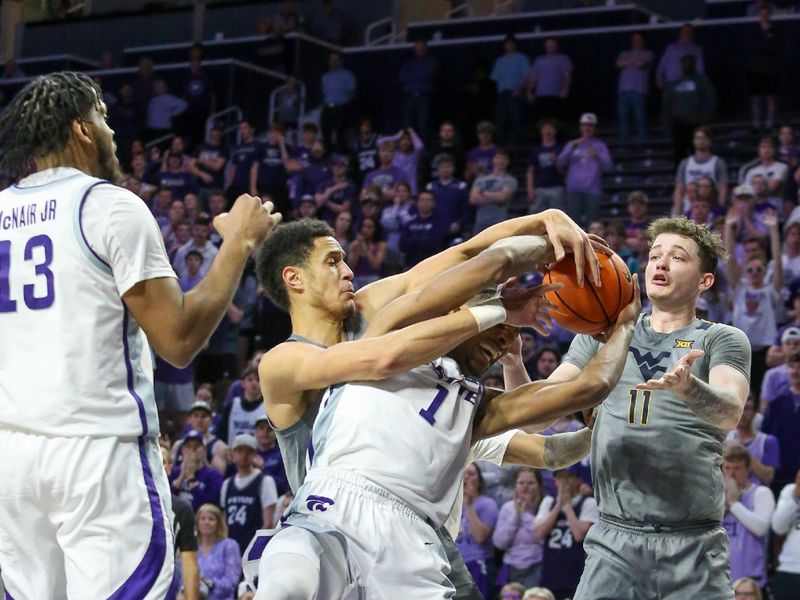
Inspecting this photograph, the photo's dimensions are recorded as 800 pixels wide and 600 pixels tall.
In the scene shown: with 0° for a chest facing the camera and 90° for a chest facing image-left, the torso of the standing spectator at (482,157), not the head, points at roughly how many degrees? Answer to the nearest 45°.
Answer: approximately 0°

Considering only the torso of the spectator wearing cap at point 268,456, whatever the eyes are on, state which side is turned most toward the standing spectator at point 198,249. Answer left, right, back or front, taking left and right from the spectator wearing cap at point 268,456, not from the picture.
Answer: back

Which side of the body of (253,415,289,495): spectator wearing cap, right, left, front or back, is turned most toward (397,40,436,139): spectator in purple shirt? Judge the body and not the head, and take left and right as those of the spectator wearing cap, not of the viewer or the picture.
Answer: back

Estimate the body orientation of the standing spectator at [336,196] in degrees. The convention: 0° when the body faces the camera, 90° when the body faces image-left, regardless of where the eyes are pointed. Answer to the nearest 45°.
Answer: approximately 0°

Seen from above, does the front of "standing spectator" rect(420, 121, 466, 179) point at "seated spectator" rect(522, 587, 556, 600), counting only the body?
yes

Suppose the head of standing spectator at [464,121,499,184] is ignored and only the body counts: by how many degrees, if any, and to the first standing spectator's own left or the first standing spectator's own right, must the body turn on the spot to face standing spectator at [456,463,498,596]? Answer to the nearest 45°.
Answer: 0° — they already face them
